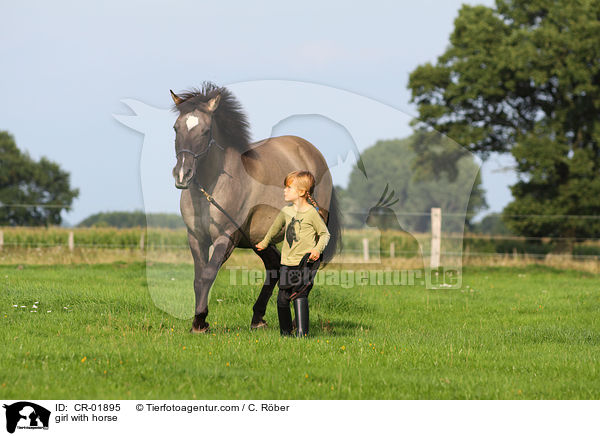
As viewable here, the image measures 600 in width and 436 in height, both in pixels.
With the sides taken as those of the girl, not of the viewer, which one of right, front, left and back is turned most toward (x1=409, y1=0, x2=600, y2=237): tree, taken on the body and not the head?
back

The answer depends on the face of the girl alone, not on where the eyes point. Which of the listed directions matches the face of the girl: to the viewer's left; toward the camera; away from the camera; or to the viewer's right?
to the viewer's left

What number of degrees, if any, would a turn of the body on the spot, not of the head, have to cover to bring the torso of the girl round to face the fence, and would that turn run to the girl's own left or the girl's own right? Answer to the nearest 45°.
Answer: approximately 135° to the girl's own right

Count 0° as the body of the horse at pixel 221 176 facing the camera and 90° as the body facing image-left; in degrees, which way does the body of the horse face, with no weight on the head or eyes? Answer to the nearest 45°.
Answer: approximately 45°

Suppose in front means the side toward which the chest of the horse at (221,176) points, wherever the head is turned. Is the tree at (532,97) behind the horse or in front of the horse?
behind

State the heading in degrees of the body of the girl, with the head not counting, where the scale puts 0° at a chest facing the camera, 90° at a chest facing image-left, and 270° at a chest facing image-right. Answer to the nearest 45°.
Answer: approximately 45°

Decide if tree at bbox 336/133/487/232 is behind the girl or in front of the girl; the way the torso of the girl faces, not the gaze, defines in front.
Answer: behind

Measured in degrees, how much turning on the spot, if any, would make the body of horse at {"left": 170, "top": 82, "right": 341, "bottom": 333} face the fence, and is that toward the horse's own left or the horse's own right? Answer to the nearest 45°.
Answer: approximately 135° to the horse's own right
